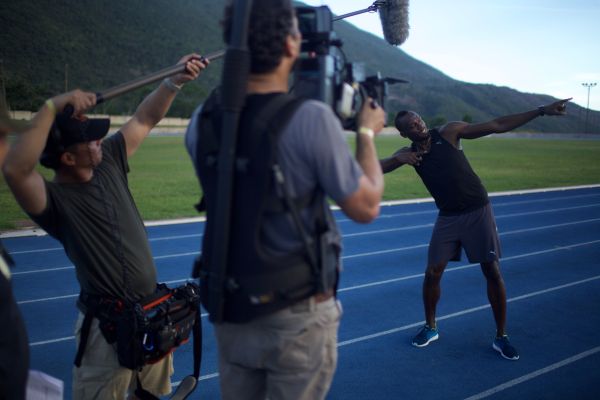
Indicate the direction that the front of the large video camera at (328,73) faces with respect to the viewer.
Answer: facing away from the viewer and to the right of the viewer

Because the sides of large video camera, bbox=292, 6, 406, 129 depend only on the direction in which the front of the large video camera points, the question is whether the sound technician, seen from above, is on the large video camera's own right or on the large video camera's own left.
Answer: on the large video camera's own left

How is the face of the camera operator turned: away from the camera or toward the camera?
away from the camera

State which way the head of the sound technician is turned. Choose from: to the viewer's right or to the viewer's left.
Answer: to the viewer's right

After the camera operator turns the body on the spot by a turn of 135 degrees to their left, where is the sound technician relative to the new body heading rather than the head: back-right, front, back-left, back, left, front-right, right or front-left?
front-right

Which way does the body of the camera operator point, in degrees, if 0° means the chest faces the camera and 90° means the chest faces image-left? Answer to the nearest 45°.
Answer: approximately 225°
